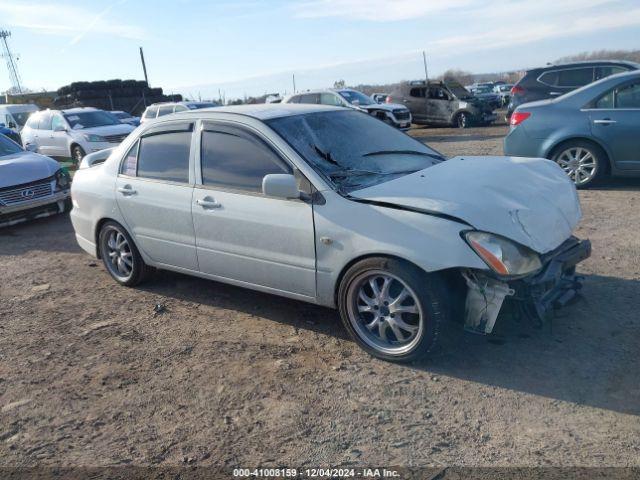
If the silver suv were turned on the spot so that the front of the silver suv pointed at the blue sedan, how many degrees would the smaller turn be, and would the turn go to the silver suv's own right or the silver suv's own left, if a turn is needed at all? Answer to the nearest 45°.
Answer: approximately 45° to the silver suv's own right

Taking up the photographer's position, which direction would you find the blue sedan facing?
facing to the right of the viewer

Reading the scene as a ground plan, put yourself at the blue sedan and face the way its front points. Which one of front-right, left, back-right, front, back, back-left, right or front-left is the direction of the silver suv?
back-left

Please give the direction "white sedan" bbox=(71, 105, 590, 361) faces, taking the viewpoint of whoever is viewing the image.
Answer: facing the viewer and to the right of the viewer

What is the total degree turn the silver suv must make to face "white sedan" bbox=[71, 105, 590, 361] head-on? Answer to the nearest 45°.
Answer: approximately 45° to its right

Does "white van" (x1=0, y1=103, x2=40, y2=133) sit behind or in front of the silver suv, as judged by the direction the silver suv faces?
behind

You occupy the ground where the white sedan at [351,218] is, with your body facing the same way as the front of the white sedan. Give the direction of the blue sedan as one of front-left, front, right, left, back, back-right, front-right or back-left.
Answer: left

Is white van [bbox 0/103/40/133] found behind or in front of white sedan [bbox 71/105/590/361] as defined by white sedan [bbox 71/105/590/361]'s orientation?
behind

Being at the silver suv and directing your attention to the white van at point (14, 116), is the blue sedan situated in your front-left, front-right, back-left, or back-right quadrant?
back-left

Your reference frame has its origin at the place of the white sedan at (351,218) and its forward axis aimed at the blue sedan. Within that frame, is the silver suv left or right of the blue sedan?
left

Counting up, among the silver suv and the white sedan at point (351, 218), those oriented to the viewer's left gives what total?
0
